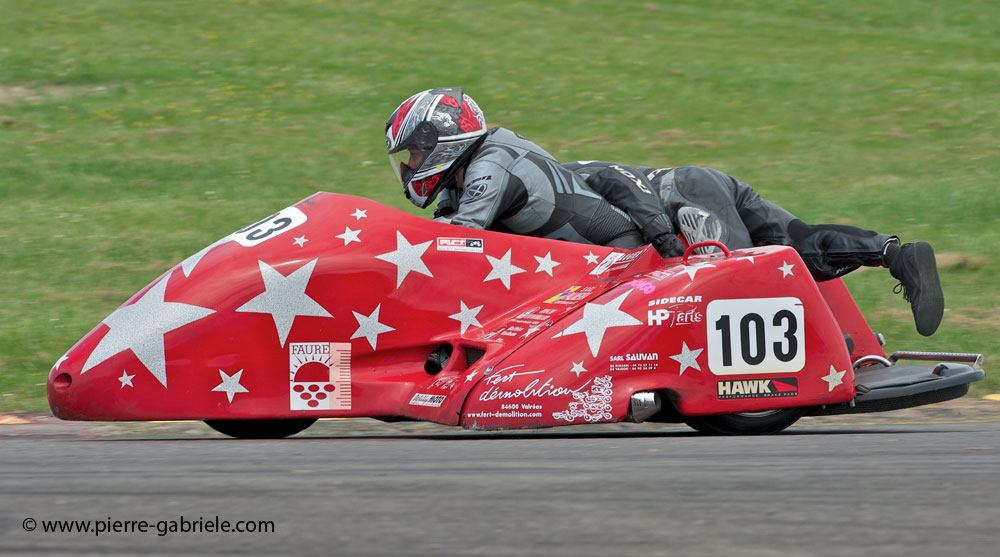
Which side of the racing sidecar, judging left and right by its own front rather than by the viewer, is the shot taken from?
left
